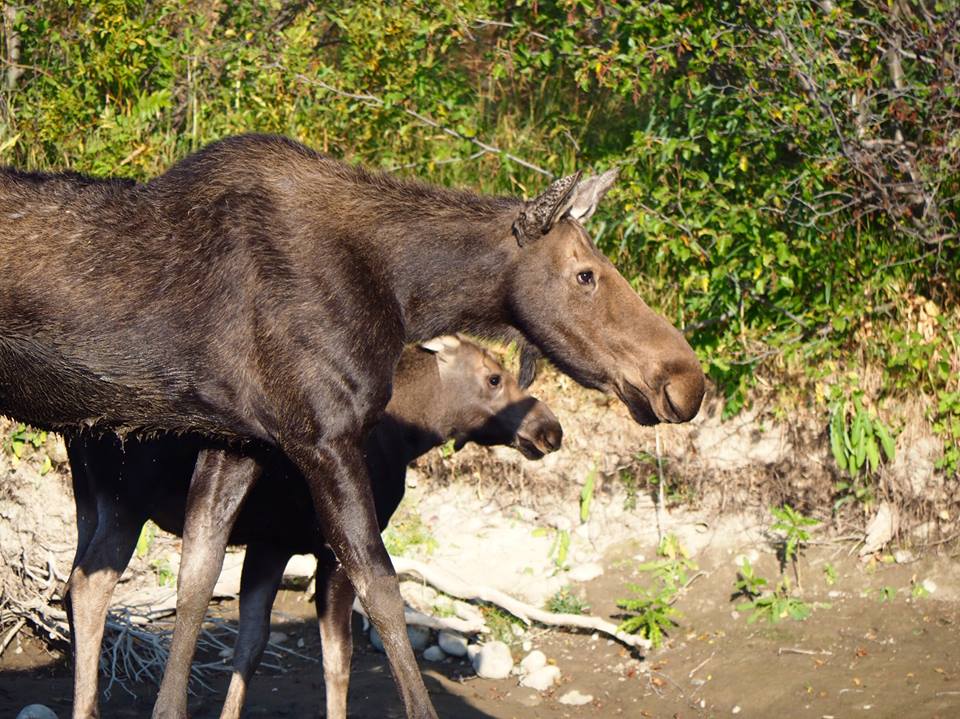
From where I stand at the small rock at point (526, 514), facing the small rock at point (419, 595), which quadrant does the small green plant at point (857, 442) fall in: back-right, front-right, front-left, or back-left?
back-left

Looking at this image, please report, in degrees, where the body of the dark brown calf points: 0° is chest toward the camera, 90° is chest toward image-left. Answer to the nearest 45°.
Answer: approximately 270°

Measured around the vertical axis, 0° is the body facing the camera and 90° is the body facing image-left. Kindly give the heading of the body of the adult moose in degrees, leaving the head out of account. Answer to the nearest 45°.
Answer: approximately 270°

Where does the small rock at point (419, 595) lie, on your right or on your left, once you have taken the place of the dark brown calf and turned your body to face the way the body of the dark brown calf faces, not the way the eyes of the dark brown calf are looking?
on your left
